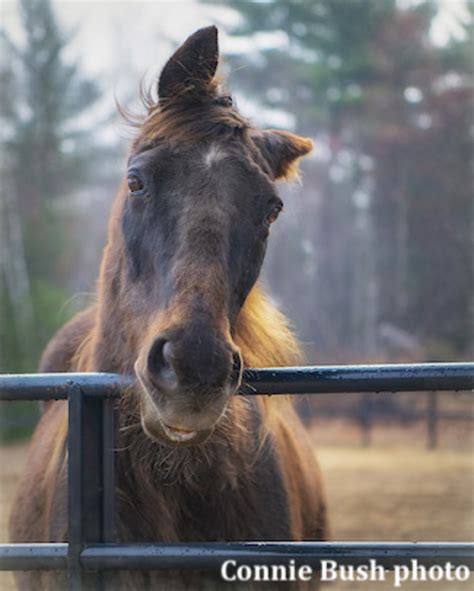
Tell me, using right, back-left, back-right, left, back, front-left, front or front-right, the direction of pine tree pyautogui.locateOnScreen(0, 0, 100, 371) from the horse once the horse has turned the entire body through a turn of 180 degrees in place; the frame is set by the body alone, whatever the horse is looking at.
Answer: front

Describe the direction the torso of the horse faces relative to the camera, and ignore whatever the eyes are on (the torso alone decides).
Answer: toward the camera
